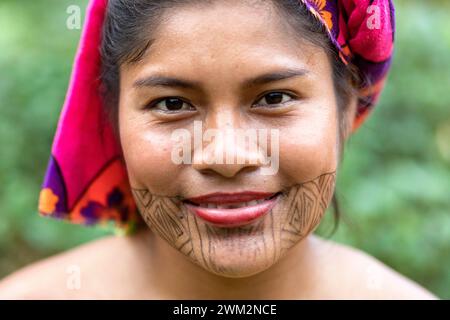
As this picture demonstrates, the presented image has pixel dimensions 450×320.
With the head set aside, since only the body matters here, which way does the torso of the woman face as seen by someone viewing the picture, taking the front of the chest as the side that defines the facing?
toward the camera
